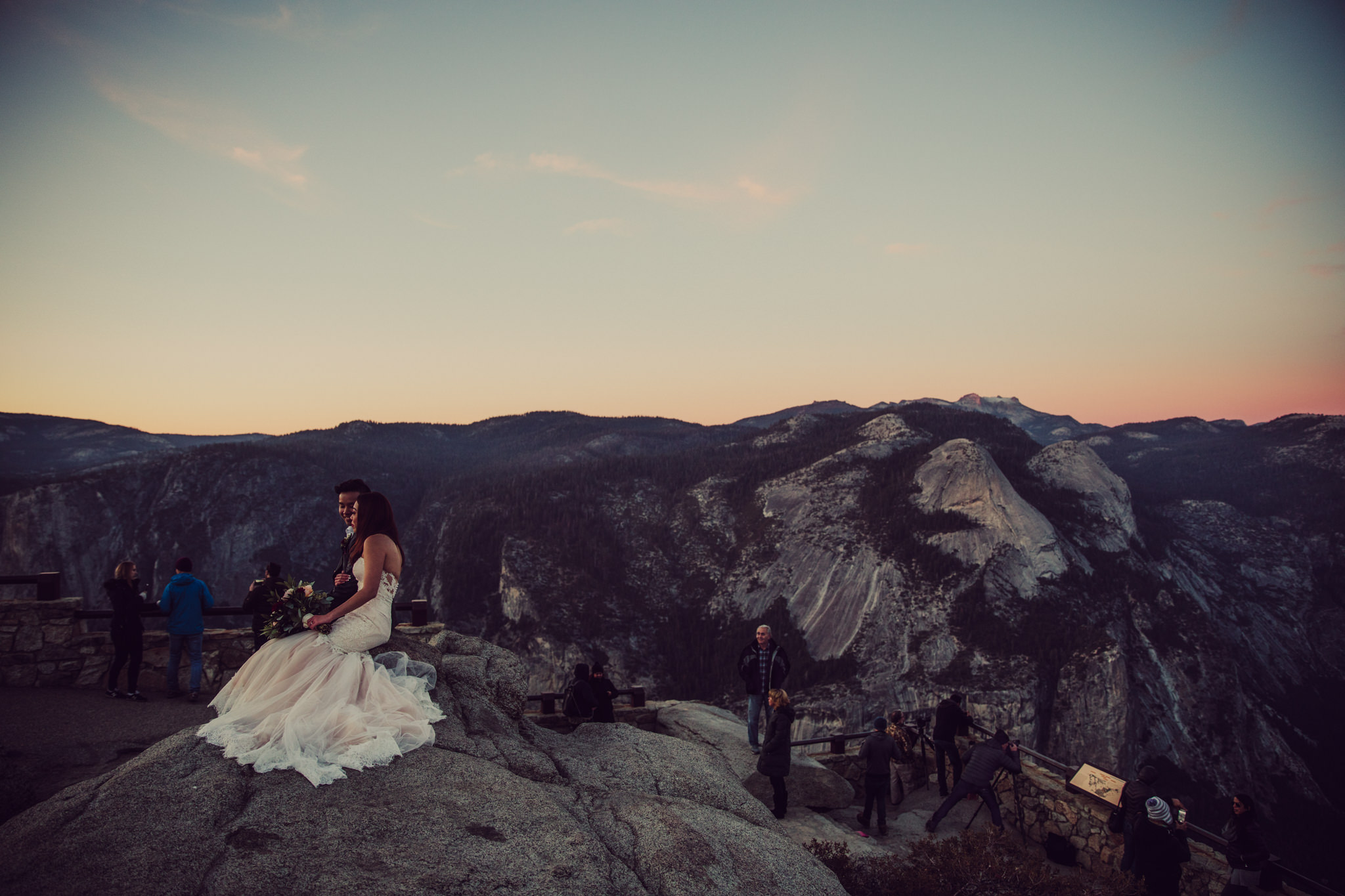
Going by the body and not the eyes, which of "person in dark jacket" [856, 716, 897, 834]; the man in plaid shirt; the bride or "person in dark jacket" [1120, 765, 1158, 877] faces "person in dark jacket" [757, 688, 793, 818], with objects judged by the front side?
the man in plaid shirt

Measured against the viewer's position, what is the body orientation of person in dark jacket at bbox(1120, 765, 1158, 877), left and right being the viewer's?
facing away from the viewer and to the right of the viewer

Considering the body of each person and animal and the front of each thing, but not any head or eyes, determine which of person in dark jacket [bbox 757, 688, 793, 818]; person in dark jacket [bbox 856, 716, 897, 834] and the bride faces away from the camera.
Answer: person in dark jacket [bbox 856, 716, 897, 834]

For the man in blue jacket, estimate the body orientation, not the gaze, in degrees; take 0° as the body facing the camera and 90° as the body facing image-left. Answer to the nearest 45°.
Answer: approximately 180°

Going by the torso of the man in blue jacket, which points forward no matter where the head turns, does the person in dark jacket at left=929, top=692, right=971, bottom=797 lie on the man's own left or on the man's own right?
on the man's own right

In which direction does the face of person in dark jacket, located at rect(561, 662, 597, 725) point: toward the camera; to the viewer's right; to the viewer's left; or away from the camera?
away from the camera

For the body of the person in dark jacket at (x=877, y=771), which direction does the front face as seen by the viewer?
away from the camera

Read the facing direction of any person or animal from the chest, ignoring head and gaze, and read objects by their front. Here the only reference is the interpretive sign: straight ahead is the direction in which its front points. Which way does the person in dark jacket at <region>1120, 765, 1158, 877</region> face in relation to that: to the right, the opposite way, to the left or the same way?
the opposite way

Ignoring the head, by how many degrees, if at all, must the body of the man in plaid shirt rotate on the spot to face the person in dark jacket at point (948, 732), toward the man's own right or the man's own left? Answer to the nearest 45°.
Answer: approximately 135° to the man's own left

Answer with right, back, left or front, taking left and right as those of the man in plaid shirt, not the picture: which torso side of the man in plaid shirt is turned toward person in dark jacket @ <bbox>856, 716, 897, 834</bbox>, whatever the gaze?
left

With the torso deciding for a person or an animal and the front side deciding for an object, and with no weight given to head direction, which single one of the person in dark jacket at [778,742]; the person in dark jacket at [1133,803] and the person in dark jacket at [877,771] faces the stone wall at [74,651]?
the person in dark jacket at [778,742]
